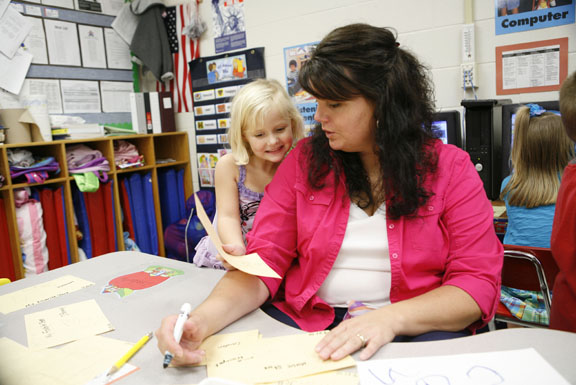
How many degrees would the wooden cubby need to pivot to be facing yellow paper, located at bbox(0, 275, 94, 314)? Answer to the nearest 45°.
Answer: approximately 45° to its right

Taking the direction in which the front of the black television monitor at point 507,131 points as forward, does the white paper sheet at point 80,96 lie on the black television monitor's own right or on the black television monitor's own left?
on the black television monitor's own right

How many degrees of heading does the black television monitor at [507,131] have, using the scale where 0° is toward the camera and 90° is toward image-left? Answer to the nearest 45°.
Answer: approximately 0°

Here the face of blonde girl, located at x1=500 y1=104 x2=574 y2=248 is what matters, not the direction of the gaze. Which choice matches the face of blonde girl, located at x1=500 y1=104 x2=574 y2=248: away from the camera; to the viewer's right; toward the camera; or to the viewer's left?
away from the camera

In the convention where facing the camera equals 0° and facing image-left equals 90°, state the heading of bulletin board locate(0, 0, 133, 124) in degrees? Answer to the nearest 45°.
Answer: approximately 315°

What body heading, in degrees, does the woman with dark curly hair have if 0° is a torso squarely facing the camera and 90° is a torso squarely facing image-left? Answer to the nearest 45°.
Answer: approximately 45°
